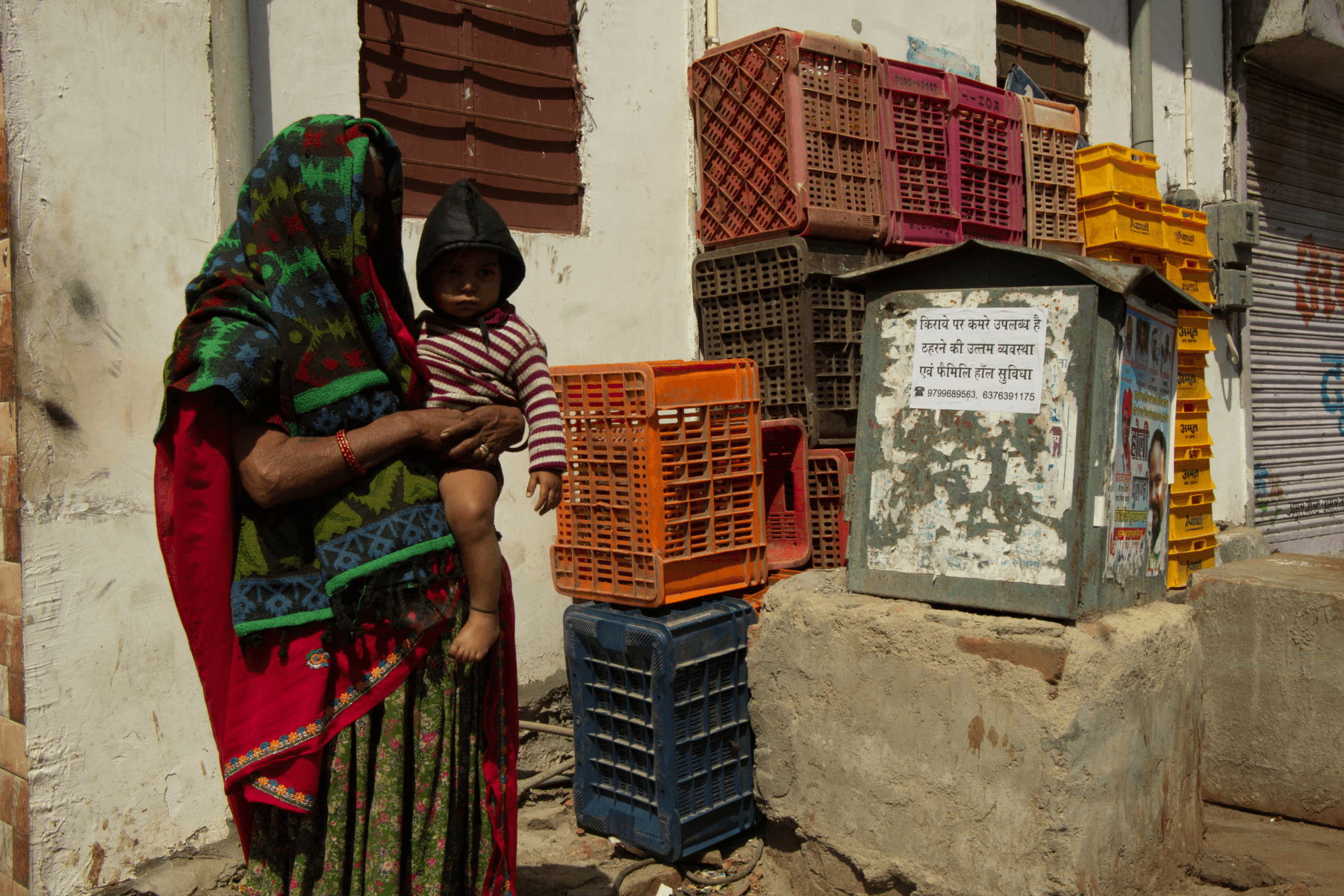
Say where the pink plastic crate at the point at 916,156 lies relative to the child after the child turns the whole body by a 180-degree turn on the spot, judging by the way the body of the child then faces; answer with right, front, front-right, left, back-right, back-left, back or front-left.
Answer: front-right

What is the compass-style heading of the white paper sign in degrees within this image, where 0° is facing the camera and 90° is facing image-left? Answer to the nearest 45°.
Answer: approximately 0°

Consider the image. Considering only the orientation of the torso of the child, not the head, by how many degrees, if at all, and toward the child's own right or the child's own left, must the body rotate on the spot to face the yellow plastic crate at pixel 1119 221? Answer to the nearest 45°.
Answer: approximately 135° to the child's own left

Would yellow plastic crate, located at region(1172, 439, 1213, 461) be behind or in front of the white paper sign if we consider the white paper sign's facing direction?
behind

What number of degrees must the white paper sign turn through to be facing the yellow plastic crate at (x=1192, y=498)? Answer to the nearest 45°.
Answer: approximately 135° to its left

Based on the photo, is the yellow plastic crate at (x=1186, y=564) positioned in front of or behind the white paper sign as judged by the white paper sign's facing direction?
behind

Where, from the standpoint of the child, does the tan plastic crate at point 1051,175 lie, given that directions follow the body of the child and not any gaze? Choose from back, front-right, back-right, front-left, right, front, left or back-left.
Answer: back-left

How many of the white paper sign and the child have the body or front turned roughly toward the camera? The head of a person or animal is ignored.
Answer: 2
